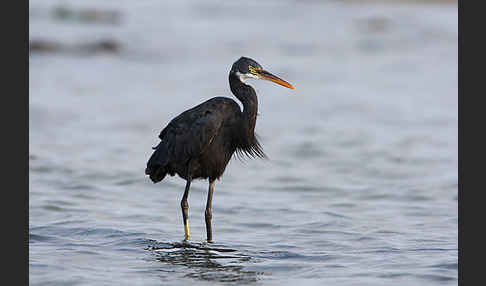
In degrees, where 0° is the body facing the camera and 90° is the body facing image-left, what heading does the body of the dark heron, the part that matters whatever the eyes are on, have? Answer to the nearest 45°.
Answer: approximately 270°
